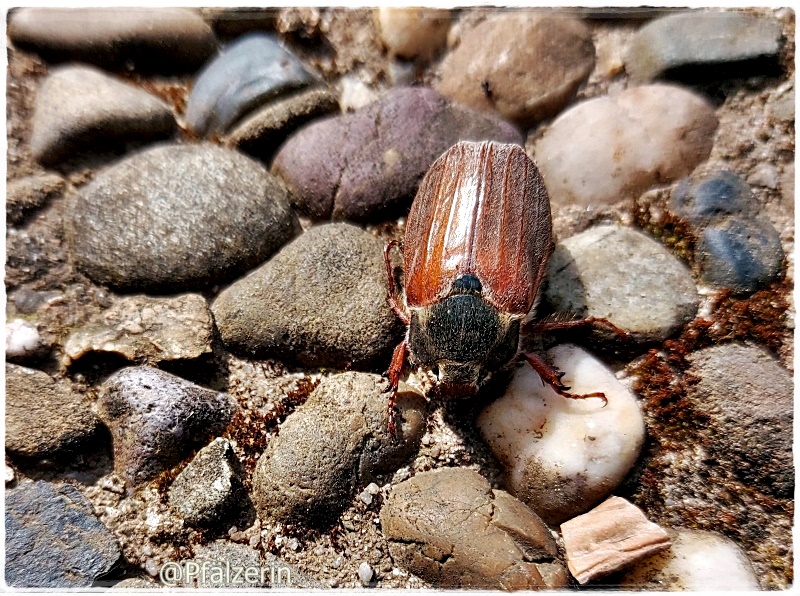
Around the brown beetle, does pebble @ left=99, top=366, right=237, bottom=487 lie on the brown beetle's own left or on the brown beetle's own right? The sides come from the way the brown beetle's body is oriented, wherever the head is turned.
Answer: on the brown beetle's own right

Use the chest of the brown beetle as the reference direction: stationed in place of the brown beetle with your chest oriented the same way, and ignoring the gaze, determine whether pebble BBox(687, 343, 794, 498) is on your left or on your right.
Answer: on your left

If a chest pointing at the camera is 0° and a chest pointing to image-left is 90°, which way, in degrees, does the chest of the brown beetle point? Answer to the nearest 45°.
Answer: approximately 0°

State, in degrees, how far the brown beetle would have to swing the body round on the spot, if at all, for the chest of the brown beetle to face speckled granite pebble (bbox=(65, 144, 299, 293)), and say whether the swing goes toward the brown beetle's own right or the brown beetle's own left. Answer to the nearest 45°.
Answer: approximately 90° to the brown beetle's own right

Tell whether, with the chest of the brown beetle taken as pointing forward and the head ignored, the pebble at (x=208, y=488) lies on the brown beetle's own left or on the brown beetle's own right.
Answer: on the brown beetle's own right

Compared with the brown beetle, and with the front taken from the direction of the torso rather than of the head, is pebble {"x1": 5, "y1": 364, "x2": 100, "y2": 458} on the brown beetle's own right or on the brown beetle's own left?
on the brown beetle's own right

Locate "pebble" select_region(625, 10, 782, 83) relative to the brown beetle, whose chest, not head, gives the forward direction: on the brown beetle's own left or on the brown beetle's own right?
on the brown beetle's own left

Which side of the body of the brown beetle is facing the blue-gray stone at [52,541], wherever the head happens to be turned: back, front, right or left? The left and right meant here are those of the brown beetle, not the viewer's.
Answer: right
